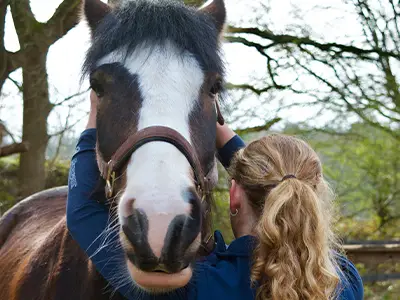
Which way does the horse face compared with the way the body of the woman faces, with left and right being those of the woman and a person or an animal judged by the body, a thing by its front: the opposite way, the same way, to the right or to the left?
the opposite way

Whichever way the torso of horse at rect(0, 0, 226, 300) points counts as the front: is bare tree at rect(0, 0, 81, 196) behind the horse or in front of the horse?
behind

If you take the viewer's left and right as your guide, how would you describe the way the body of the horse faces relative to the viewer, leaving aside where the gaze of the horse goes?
facing the viewer and to the right of the viewer

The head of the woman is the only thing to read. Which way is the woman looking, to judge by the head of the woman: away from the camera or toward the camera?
away from the camera

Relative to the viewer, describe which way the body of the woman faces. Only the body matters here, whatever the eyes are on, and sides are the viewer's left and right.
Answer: facing away from the viewer and to the left of the viewer
